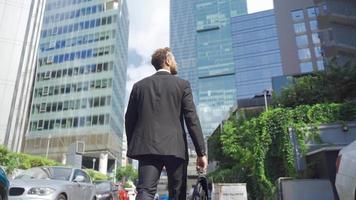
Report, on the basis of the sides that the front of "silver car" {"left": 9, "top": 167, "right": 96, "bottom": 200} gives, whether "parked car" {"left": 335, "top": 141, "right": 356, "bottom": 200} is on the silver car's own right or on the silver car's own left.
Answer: on the silver car's own left

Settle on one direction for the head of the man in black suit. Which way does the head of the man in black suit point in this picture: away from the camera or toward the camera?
away from the camera

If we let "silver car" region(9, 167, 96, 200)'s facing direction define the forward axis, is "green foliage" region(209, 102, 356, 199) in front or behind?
behind

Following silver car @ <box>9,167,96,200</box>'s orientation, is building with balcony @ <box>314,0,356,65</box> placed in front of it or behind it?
behind

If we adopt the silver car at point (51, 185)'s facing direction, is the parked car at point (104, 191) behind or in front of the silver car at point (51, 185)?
behind

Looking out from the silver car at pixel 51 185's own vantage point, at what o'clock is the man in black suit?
The man in black suit is roughly at 10 o'clock from the silver car.

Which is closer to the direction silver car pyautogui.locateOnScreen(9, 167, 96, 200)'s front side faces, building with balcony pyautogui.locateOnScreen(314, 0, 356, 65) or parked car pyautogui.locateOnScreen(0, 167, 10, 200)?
the parked car
